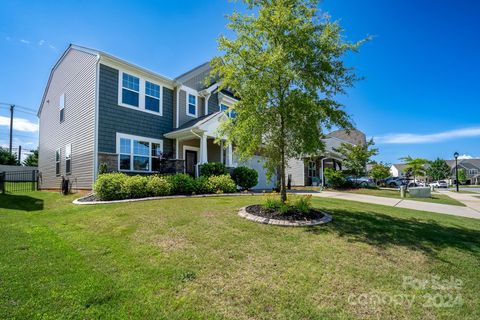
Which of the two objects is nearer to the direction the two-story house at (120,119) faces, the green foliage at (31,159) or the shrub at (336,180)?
the shrub

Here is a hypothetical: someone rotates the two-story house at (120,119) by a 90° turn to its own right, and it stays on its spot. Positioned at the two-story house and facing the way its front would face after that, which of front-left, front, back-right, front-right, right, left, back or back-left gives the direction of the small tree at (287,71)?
left

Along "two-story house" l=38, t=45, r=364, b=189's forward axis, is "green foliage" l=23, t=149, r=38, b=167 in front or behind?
behind

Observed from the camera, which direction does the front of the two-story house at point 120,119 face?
facing the viewer and to the right of the viewer

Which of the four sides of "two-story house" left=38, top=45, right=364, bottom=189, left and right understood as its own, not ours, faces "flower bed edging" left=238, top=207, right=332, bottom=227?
front

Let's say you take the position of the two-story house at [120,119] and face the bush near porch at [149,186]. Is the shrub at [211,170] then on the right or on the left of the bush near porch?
left

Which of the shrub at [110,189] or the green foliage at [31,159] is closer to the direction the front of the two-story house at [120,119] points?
the shrub

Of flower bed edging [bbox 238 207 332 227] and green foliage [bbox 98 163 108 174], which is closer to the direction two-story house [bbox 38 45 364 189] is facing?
the flower bed edging

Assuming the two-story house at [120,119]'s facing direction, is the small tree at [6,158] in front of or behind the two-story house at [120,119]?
behind

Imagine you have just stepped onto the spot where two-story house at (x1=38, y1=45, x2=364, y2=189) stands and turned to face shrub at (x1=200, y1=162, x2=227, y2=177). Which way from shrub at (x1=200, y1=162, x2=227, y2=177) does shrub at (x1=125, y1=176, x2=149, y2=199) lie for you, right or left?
right

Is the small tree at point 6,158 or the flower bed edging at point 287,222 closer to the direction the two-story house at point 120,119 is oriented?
the flower bed edging

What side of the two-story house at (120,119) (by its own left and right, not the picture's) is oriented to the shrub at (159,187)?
front
